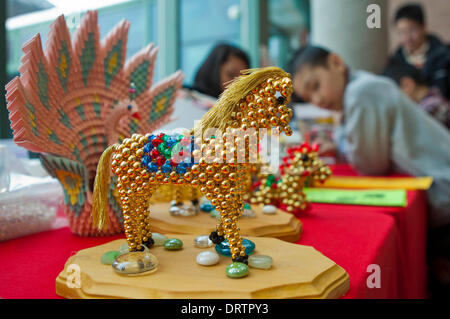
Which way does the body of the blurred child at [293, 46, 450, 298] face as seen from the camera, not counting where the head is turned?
to the viewer's left

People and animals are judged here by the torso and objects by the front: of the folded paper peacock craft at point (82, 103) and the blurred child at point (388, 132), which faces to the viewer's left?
the blurred child

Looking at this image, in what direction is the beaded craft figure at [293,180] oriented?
to the viewer's right

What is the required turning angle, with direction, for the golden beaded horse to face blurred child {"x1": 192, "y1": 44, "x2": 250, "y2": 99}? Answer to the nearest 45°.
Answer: approximately 90° to its left

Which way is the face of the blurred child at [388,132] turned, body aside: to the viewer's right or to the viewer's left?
to the viewer's left

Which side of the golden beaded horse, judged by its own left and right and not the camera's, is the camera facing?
right
